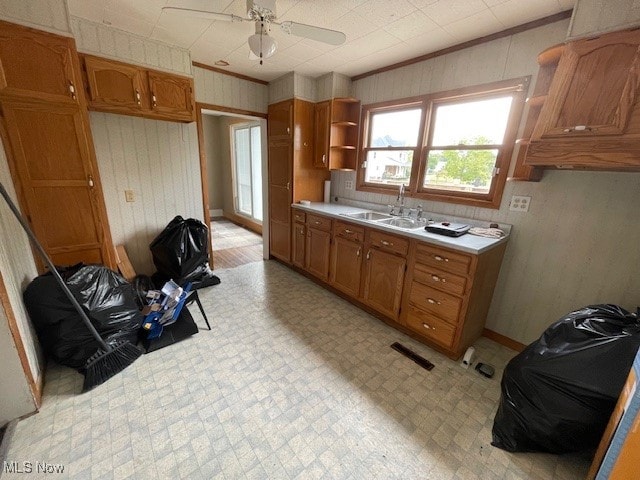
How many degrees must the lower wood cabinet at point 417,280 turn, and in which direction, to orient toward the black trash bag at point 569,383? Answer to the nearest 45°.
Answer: approximately 90° to its left

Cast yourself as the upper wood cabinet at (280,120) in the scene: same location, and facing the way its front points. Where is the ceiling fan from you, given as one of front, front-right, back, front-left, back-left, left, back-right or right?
front-left

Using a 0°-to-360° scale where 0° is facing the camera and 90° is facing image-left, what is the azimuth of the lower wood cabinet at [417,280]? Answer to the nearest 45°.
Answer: approximately 45°

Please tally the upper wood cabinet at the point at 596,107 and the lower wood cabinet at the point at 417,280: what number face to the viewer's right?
0

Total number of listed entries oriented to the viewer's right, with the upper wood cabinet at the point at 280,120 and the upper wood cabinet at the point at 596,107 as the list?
0

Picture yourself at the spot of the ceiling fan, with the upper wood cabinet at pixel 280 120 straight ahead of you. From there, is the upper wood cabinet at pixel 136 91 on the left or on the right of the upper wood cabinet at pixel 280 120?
left

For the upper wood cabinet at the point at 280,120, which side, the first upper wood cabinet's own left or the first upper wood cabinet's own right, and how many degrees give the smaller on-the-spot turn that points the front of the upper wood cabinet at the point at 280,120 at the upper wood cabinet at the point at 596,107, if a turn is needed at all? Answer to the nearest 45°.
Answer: approximately 90° to the first upper wood cabinet's own left
